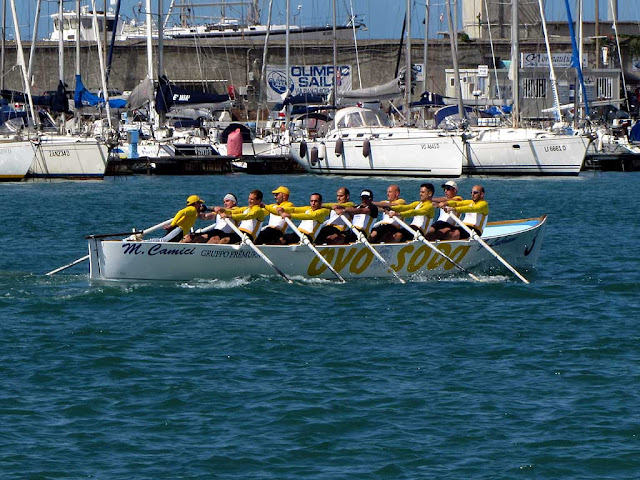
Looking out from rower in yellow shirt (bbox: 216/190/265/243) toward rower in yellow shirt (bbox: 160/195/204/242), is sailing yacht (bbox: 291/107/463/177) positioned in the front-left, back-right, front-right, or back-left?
back-right

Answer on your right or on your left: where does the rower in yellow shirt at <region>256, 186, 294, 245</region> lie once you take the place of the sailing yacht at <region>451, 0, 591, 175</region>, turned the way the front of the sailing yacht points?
on your right

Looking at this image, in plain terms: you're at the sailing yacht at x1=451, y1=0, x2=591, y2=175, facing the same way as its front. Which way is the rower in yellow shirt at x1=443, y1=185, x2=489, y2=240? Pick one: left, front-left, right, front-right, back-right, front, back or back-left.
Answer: front-right

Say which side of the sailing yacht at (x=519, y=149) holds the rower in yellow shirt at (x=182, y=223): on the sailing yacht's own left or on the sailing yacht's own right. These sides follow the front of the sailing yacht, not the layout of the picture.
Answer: on the sailing yacht's own right

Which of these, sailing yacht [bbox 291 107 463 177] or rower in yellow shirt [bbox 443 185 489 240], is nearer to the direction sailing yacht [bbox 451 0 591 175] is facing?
the rower in yellow shirt

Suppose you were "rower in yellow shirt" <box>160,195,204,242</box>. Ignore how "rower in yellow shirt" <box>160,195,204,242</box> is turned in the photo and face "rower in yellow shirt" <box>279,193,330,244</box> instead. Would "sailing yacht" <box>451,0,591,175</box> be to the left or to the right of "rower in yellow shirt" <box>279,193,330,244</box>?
left
